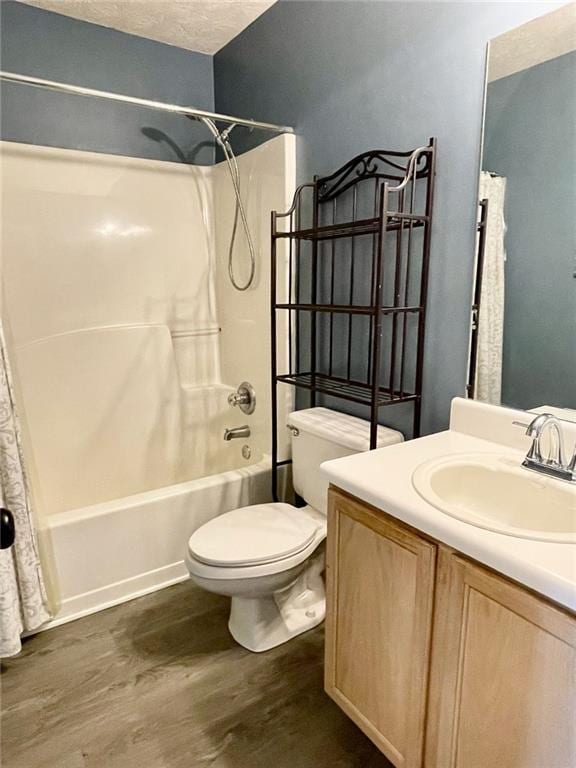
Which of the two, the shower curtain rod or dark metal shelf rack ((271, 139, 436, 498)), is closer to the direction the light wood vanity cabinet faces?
the shower curtain rod

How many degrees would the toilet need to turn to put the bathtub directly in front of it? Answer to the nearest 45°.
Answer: approximately 45° to its right

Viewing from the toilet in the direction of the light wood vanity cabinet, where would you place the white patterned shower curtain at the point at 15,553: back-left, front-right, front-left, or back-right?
back-right

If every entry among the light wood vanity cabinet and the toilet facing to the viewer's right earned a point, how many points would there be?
0

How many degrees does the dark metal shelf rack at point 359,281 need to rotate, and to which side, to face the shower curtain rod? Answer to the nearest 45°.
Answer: approximately 45° to its right

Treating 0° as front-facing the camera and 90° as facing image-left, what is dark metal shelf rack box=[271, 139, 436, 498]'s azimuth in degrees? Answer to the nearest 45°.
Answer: approximately 45°

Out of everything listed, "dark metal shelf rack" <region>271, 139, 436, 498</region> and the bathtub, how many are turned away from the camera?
0
